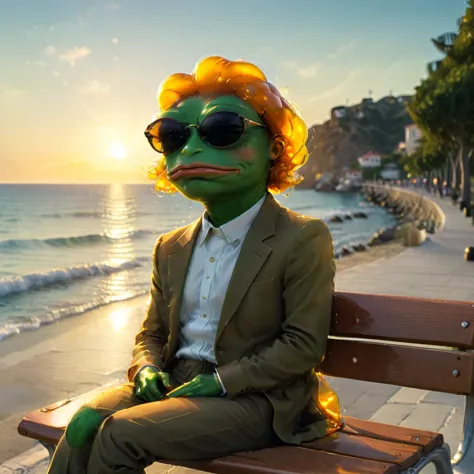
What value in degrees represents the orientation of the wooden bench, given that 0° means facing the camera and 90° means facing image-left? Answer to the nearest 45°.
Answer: approximately 45°

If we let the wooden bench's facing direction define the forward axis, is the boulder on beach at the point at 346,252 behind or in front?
behind
